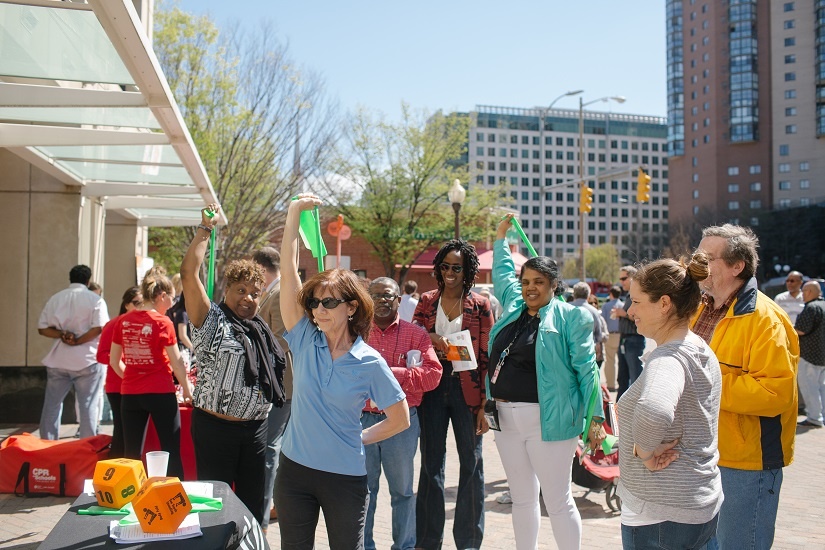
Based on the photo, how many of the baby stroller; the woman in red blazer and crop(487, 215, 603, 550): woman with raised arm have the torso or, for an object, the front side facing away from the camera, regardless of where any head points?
0

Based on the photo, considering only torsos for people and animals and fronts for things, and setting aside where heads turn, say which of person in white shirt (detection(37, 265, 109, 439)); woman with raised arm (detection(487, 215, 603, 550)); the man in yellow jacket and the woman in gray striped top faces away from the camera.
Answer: the person in white shirt

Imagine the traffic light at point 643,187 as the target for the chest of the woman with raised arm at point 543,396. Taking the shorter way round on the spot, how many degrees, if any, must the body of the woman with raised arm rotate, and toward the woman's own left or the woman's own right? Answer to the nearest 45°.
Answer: approximately 135° to the woman's own right

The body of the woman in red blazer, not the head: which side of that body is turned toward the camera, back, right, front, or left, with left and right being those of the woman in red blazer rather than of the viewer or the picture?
front

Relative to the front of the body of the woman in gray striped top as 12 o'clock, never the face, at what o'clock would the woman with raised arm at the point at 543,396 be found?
The woman with raised arm is roughly at 2 o'clock from the woman in gray striped top.

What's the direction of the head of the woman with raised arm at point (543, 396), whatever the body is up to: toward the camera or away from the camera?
toward the camera

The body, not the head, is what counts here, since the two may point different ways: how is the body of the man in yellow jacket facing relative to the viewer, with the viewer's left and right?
facing to the left of the viewer

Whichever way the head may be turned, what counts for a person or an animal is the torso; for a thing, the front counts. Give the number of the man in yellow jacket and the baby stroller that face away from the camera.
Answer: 0

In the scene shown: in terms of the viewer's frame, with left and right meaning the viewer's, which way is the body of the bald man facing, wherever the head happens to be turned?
facing to the left of the viewer

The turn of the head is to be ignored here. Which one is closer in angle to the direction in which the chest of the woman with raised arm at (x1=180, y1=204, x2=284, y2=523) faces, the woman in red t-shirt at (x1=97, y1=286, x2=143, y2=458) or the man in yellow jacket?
the man in yellow jacket

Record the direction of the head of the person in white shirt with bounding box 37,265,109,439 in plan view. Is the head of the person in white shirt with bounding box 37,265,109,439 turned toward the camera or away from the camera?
away from the camera

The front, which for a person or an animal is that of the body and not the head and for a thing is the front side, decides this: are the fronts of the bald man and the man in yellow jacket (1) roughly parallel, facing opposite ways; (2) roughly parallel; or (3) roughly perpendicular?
roughly parallel

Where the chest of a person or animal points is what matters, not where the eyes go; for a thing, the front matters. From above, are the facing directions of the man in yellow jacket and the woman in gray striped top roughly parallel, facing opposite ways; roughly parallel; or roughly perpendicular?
roughly parallel

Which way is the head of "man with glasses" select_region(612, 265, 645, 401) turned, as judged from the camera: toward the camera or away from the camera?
toward the camera

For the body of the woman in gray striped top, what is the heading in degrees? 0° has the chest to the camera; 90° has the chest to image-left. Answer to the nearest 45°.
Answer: approximately 90°
